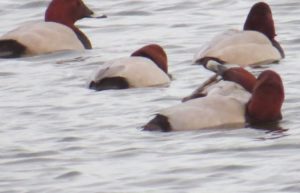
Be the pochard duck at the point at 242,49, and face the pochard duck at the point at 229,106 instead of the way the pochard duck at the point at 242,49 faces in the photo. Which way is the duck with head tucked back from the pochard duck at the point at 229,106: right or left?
right

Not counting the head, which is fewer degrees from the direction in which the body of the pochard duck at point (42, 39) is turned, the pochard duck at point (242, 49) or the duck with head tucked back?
the pochard duck

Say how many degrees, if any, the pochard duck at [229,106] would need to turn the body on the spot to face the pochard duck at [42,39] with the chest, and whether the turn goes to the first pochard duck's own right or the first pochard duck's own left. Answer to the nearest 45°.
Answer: approximately 135° to the first pochard duck's own left

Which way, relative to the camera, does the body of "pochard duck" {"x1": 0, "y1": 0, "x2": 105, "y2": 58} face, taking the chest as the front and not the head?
to the viewer's right

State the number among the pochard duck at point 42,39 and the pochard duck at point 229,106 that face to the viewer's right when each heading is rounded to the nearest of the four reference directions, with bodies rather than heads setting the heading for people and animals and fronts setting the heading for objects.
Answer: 2

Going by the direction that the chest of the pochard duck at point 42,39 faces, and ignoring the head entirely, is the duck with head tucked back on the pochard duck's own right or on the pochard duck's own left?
on the pochard duck's own right

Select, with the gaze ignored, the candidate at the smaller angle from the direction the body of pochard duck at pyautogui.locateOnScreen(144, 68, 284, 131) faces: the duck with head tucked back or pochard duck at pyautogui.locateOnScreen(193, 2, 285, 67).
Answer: the pochard duck

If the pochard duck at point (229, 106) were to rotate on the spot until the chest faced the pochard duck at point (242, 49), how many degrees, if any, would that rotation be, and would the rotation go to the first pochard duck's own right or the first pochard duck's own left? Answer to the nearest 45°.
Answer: approximately 90° to the first pochard duck's own left

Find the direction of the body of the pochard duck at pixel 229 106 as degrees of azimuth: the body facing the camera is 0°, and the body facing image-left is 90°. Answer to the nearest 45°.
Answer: approximately 270°
